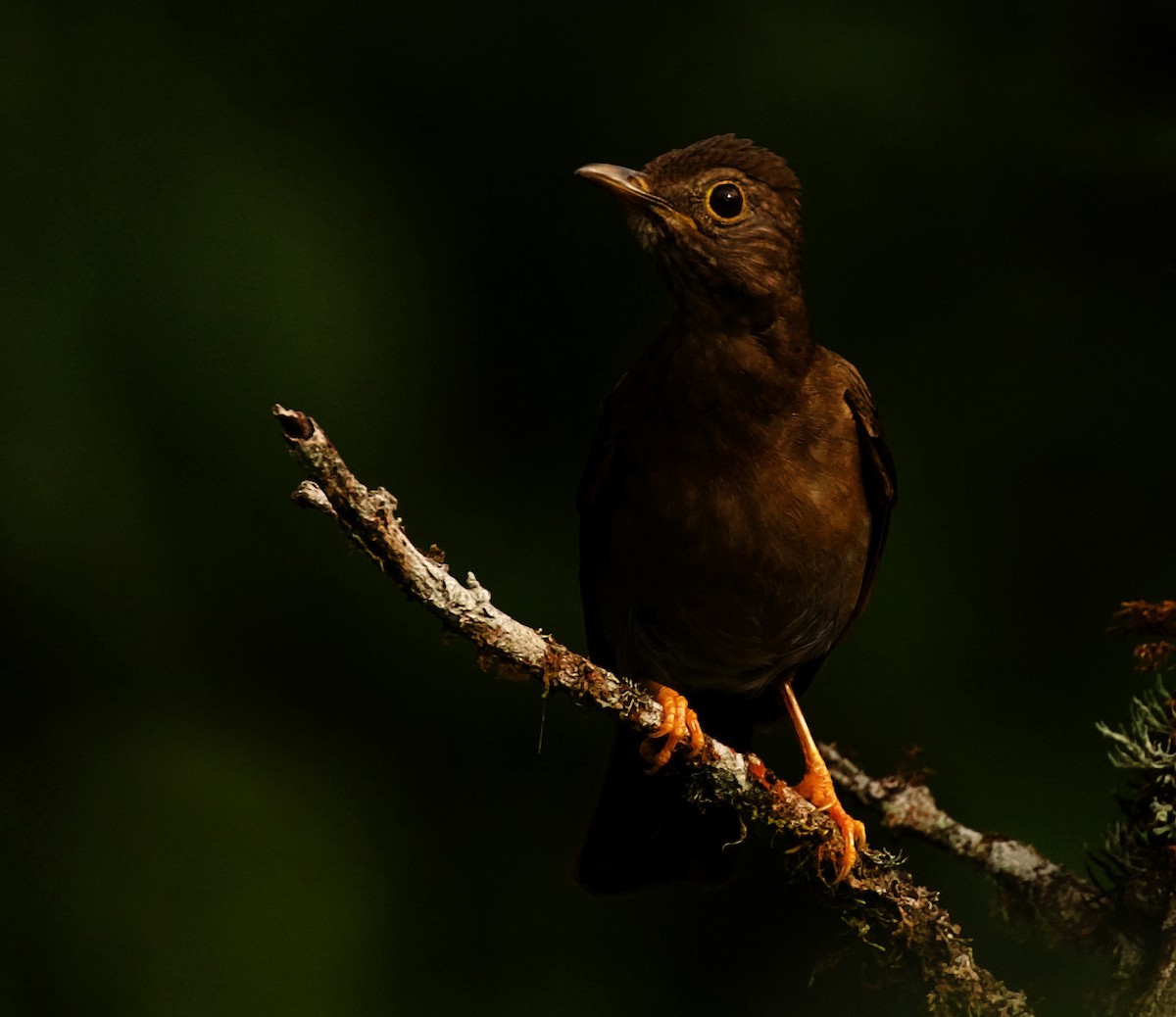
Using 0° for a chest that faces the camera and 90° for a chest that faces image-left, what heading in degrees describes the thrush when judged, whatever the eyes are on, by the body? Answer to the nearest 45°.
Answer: approximately 0°
